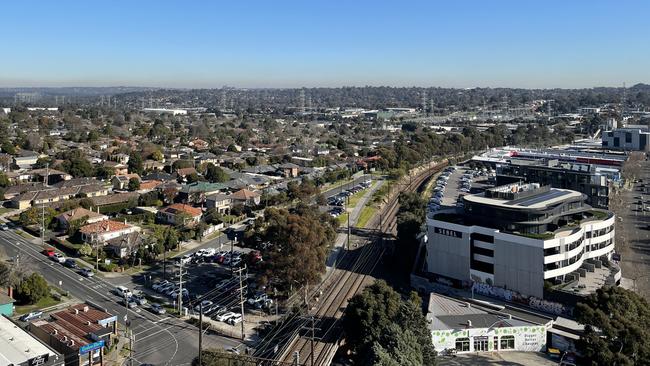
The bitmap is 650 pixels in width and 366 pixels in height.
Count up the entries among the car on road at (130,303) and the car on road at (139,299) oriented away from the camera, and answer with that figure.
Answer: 0

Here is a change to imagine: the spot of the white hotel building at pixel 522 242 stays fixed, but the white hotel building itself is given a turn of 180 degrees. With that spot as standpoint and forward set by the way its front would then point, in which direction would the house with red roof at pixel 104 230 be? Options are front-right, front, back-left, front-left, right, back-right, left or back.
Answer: front-left

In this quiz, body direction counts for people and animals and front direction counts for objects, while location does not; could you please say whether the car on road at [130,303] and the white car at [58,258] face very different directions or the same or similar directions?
same or similar directions

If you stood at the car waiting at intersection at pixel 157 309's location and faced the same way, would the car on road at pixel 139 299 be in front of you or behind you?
behind

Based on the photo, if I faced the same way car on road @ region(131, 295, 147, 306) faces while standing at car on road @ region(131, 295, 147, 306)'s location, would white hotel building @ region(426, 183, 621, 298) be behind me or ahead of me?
ahead
